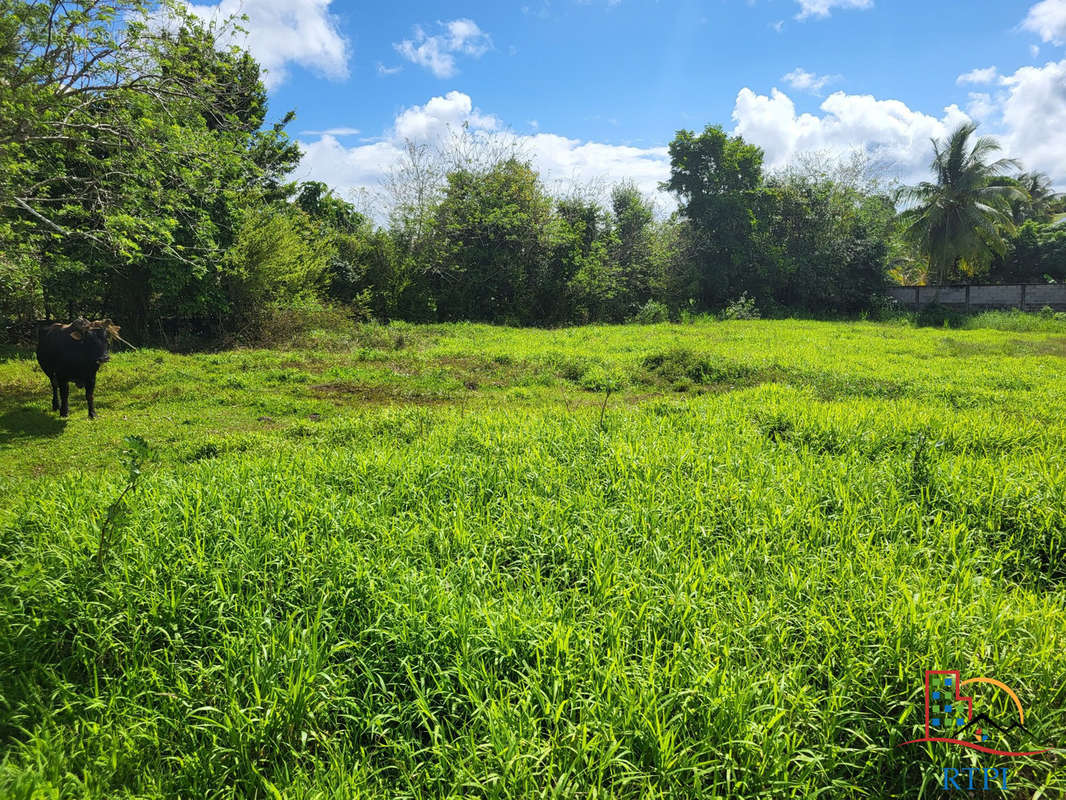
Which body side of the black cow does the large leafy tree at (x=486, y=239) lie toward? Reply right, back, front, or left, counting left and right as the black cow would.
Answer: left

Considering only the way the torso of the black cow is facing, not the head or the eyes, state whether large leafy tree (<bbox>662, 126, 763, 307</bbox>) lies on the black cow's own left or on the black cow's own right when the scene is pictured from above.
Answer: on the black cow's own left

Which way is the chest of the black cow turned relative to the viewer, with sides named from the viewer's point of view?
facing the viewer and to the right of the viewer
